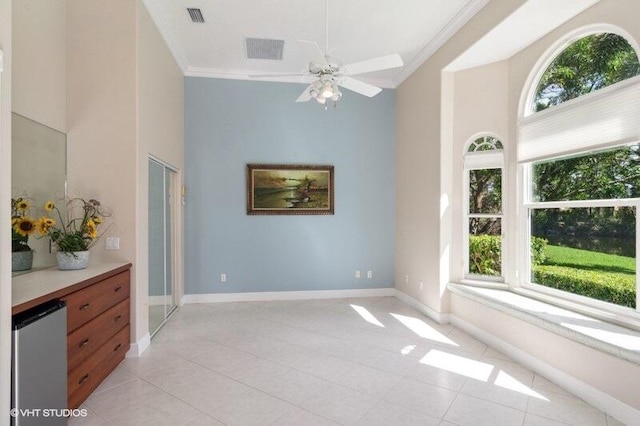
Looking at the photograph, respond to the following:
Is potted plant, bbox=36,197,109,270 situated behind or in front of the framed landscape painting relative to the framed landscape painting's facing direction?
in front

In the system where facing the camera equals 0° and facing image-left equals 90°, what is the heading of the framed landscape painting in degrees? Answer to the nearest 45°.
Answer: approximately 0°

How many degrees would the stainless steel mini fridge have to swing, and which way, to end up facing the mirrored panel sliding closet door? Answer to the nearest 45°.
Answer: approximately 90° to its left

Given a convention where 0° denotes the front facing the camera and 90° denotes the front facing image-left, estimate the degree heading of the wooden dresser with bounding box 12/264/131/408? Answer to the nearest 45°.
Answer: approximately 315°

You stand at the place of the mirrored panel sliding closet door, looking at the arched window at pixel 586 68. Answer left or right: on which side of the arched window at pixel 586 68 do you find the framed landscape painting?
left

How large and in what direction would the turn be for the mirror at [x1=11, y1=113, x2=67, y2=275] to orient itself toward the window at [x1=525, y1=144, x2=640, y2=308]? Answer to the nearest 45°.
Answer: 0° — it already faces it

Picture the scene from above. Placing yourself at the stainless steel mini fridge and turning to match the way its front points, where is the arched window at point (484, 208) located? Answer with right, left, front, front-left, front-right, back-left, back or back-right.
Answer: front-left

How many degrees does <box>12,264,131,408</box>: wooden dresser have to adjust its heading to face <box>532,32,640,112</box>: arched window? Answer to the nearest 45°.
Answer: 0° — it already faces it

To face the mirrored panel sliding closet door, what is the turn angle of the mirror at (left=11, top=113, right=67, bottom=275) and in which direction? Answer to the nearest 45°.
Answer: approximately 90° to its left
